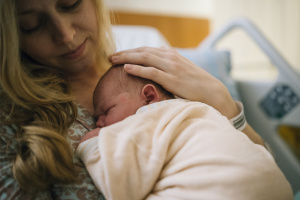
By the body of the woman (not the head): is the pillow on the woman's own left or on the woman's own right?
on the woman's own left

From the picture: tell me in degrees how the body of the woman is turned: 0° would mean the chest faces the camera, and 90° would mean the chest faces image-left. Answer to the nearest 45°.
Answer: approximately 315°
